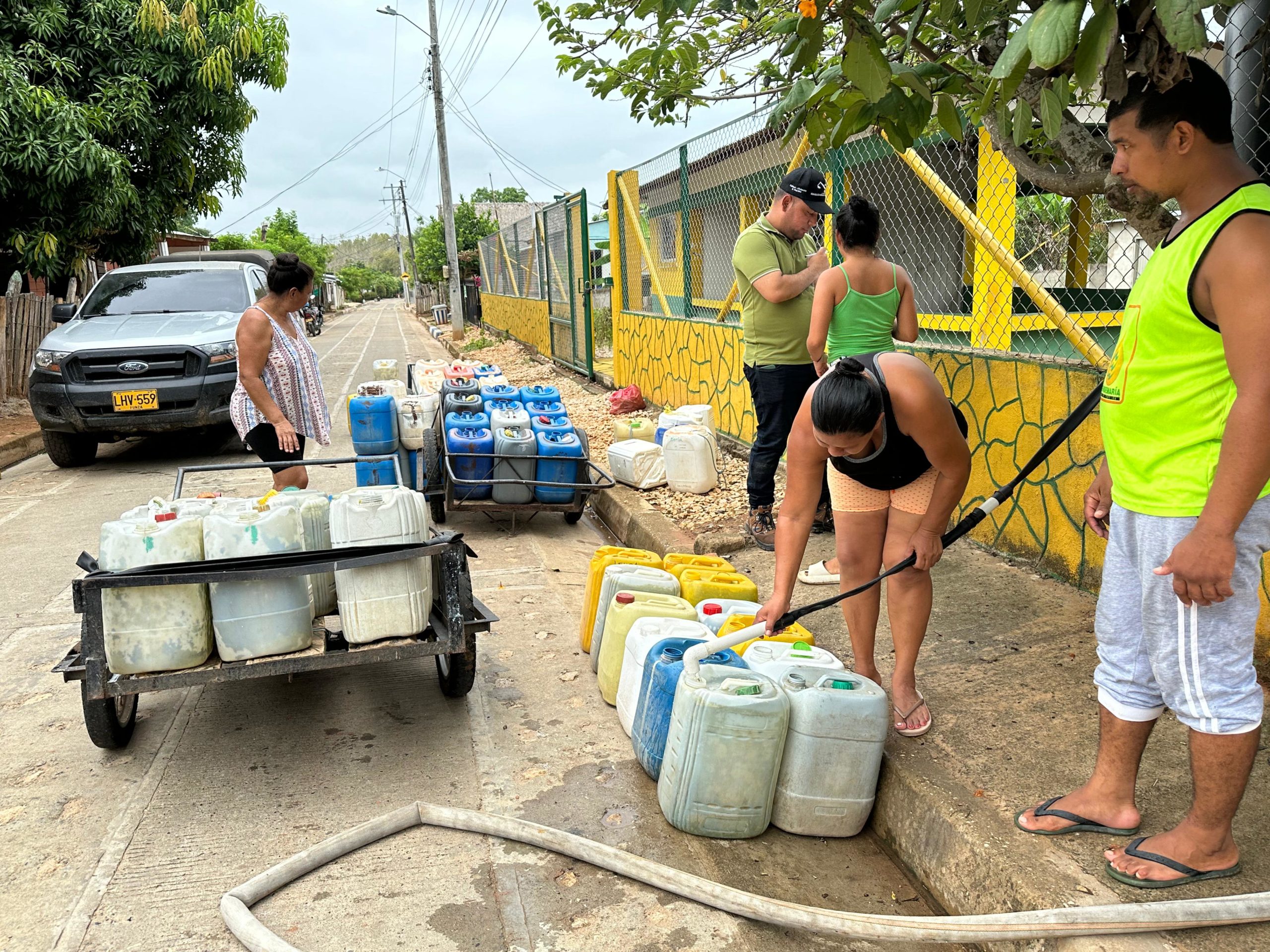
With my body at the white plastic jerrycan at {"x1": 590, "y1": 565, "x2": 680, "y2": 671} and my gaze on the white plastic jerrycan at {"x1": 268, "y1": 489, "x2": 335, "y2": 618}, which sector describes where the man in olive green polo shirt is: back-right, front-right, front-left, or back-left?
back-right

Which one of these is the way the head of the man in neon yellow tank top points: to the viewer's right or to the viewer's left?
to the viewer's left

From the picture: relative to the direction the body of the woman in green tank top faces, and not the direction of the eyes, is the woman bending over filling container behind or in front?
behind

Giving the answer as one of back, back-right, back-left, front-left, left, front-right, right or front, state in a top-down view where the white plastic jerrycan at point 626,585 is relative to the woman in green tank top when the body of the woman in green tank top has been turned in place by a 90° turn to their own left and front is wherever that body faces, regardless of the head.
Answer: front-left

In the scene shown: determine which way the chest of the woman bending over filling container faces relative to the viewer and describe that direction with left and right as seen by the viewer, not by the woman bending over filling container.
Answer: facing the viewer

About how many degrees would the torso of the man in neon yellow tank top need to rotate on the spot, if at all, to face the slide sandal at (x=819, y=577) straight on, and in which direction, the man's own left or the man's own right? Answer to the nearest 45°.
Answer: approximately 45° to the man's own right

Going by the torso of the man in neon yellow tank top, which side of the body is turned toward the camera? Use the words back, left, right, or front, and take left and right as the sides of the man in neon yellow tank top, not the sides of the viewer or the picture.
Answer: left

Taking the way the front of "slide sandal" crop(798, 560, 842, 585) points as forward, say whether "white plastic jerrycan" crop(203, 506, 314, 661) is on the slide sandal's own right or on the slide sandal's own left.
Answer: on the slide sandal's own left

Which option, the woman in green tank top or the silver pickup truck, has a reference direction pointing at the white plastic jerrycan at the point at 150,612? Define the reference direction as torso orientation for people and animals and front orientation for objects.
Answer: the silver pickup truck

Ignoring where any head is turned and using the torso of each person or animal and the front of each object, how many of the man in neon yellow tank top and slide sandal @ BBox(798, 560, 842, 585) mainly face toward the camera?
0

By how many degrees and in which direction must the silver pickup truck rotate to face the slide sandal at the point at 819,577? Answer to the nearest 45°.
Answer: approximately 45° to its left

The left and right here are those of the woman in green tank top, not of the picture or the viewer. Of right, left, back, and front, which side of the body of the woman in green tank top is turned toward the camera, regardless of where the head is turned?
back
